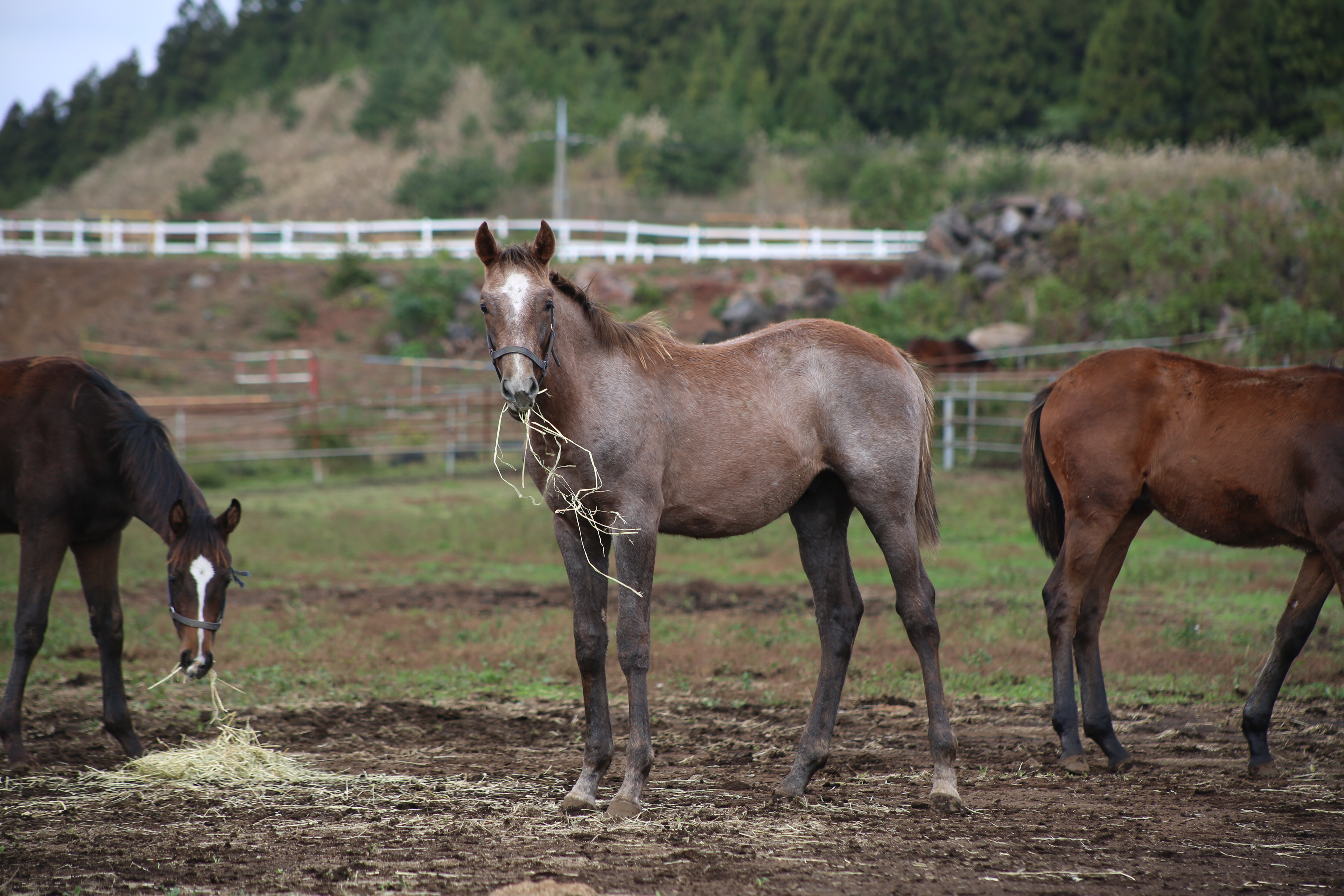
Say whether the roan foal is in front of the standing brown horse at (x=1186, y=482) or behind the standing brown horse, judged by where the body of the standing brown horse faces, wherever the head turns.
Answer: behind

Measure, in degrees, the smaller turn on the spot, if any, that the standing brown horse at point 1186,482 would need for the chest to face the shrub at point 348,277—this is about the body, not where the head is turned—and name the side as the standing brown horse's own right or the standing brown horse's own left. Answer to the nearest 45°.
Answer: approximately 135° to the standing brown horse's own left

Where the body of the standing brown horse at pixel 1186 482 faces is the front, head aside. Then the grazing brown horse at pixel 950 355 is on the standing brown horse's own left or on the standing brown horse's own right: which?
on the standing brown horse's own left

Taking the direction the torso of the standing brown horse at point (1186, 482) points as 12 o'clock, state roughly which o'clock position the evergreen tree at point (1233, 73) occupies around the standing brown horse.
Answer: The evergreen tree is roughly at 9 o'clock from the standing brown horse.

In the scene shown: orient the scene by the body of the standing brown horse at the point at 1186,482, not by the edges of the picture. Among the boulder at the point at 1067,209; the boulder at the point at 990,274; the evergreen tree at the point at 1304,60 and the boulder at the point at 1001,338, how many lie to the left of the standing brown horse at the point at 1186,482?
4

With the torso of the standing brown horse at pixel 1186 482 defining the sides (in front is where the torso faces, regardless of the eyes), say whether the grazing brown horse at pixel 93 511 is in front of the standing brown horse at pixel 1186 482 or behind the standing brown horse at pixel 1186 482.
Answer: behind

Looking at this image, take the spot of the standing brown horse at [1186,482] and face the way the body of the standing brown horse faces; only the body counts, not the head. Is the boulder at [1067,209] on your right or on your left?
on your left

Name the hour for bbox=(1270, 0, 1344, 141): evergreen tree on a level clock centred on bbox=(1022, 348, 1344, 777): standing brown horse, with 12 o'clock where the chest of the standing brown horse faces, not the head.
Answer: The evergreen tree is roughly at 9 o'clock from the standing brown horse.

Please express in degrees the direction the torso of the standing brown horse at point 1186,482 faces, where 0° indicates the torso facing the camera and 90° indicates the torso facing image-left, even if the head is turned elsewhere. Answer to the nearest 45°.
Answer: approximately 270°

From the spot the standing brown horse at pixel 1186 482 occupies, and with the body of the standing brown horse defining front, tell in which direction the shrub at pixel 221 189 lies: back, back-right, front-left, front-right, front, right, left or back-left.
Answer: back-left

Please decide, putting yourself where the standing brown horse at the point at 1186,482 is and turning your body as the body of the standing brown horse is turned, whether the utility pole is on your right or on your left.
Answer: on your left
